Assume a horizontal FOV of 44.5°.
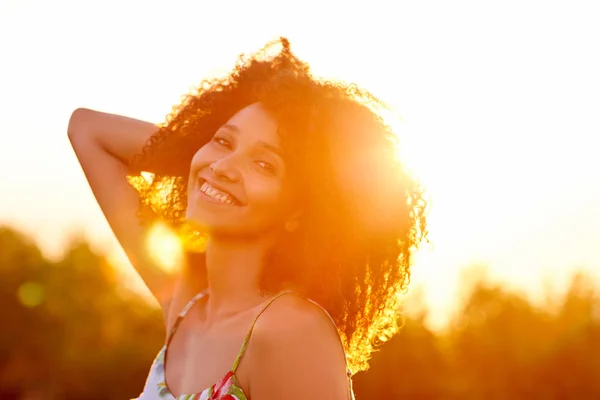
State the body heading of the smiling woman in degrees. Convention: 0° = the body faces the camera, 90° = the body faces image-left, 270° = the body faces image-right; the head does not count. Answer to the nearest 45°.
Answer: approximately 45°
